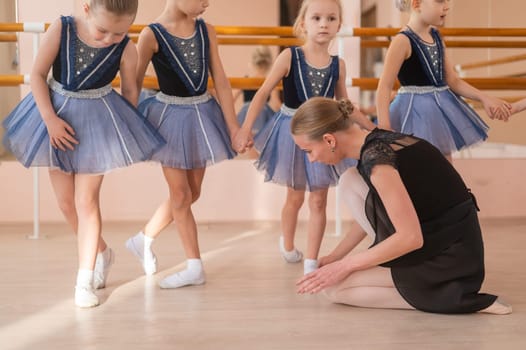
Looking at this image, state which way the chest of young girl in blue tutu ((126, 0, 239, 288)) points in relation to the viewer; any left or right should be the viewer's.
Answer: facing the viewer and to the right of the viewer

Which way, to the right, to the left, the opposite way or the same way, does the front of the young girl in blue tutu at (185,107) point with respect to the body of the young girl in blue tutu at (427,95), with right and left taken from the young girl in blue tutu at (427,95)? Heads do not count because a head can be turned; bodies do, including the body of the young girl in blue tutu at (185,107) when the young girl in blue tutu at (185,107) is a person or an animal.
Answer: the same way

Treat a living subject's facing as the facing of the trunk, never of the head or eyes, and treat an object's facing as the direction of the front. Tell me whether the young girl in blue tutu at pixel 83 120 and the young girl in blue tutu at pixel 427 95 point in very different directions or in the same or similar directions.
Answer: same or similar directions

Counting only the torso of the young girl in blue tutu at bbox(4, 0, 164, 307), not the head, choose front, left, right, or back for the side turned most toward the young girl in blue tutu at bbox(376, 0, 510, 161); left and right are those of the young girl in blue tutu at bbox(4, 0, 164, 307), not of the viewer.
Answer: left

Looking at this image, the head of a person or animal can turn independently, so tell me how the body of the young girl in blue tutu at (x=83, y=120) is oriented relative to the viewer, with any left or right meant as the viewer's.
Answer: facing the viewer

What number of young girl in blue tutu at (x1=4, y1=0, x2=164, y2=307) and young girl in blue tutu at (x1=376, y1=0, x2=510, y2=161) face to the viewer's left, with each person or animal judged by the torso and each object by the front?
0

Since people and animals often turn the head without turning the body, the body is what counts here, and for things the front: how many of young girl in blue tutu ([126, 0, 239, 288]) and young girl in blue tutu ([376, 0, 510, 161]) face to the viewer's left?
0

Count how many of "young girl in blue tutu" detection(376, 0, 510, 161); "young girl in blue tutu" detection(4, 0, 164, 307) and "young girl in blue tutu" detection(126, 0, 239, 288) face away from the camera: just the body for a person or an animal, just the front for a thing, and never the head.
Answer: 0

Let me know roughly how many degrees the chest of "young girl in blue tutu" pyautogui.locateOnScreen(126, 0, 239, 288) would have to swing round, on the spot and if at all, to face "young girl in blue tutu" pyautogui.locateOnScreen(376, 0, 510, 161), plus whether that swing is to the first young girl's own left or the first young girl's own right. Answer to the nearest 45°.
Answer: approximately 45° to the first young girl's own left

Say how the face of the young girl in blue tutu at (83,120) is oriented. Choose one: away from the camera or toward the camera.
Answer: toward the camera

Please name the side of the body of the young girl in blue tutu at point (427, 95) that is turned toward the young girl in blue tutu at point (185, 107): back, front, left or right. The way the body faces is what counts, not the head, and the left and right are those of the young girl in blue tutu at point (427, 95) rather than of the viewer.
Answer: right

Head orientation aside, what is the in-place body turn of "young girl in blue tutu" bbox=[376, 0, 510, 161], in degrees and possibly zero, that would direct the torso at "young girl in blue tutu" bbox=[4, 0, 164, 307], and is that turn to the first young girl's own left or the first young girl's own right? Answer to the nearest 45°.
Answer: approximately 90° to the first young girl's own right
